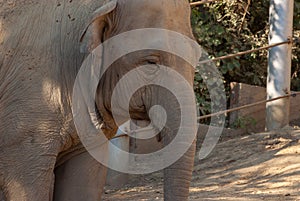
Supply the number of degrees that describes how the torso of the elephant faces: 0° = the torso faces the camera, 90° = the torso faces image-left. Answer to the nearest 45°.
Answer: approximately 270°

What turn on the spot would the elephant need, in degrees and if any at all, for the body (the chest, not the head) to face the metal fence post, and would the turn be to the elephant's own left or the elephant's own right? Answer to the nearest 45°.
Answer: approximately 45° to the elephant's own left
